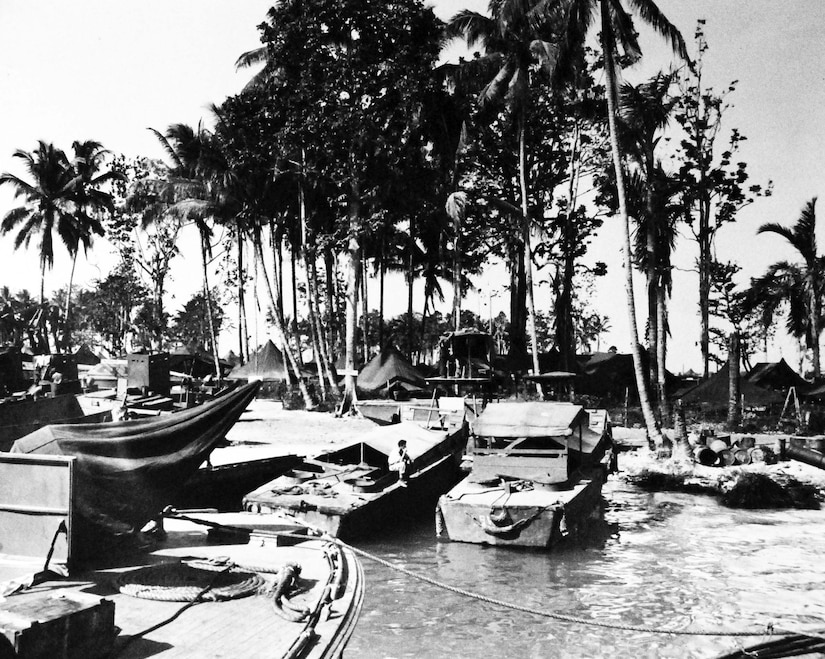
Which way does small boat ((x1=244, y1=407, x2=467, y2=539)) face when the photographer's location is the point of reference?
facing away from the viewer and to the right of the viewer

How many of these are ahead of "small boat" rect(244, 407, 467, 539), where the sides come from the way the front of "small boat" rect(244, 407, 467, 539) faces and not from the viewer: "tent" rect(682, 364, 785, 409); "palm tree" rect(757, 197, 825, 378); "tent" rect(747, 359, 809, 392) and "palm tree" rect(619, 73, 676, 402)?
4

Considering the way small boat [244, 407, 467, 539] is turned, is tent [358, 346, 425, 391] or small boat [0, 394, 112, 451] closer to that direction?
the tent

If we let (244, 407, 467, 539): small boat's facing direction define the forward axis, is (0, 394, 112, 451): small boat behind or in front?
behind

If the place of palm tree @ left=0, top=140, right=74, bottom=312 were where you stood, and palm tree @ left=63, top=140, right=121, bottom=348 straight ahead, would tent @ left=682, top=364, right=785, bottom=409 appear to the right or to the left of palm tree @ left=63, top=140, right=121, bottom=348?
right

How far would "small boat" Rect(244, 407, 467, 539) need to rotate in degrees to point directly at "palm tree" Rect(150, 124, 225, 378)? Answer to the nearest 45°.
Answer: approximately 45° to its left

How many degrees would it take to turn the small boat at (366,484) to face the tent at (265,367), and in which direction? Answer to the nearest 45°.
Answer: approximately 45° to its left
